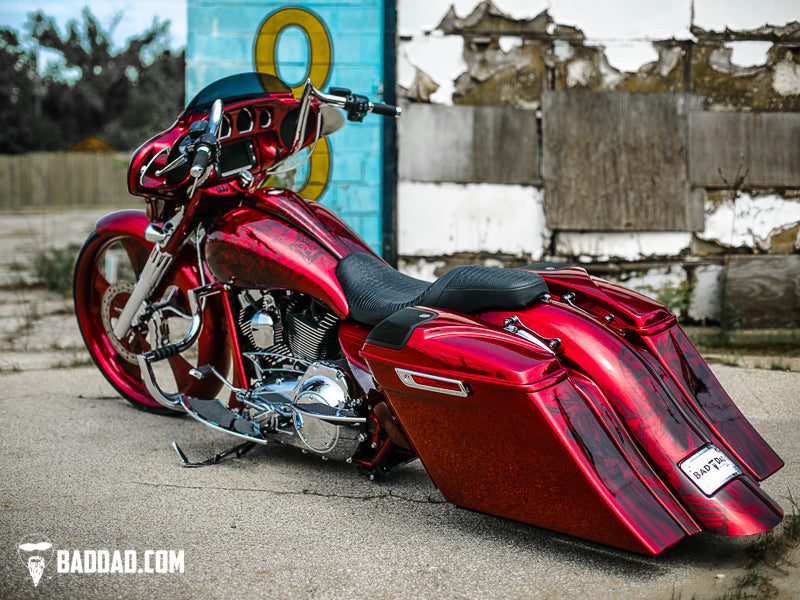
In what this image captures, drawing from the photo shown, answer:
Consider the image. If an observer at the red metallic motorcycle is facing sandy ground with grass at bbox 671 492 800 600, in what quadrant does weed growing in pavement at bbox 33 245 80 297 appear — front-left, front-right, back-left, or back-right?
back-left

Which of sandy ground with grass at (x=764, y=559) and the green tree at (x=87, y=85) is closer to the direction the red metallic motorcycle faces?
the green tree

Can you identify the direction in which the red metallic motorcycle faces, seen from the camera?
facing away from the viewer and to the left of the viewer

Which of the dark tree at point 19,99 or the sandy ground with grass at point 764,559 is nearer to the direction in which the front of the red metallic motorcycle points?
the dark tree

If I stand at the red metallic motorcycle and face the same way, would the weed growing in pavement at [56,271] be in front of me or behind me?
in front

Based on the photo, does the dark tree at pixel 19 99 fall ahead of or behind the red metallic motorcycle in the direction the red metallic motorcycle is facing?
ahead
